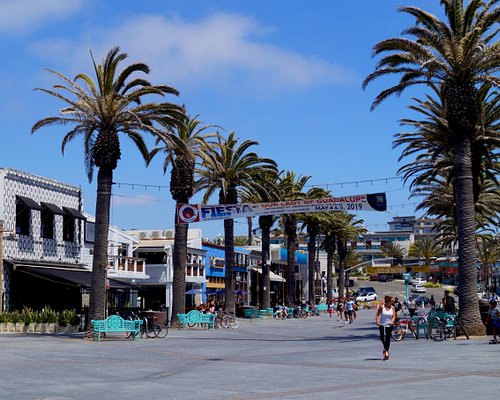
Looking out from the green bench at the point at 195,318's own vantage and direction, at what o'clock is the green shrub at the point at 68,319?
The green shrub is roughly at 2 o'clock from the green bench.

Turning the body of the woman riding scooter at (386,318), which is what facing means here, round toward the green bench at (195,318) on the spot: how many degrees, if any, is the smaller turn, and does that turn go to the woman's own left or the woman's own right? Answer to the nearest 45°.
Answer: approximately 135° to the woman's own right

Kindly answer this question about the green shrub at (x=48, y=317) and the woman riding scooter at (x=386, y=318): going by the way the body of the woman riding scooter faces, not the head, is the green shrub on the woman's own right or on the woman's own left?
on the woman's own right

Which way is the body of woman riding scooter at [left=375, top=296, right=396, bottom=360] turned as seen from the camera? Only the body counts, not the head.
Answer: toward the camera

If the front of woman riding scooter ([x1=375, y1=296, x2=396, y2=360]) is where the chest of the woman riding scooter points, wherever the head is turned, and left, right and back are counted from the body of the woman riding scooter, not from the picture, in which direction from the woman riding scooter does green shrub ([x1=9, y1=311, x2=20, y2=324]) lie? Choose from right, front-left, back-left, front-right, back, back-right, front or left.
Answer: back-right

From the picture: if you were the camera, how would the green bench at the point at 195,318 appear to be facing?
facing the viewer

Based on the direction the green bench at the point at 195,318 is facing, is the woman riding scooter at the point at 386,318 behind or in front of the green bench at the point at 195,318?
in front

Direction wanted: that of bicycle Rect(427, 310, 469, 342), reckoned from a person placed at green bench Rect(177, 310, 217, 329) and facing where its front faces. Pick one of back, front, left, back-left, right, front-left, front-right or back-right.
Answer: front-left

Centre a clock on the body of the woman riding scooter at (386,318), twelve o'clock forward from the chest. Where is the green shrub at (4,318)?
The green shrub is roughly at 4 o'clock from the woman riding scooter.

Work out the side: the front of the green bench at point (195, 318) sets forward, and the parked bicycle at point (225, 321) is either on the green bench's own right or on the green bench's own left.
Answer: on the green bench's own left
